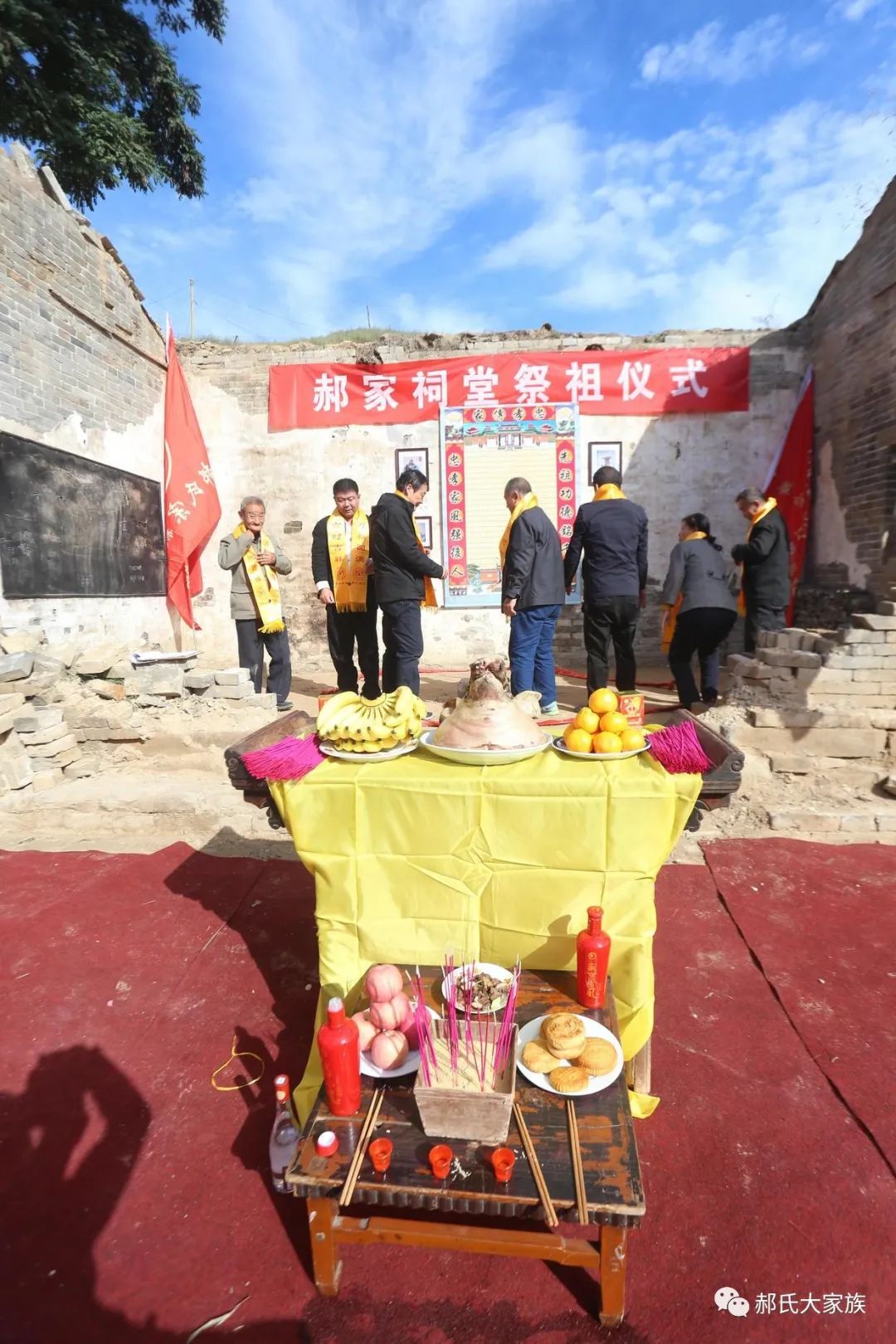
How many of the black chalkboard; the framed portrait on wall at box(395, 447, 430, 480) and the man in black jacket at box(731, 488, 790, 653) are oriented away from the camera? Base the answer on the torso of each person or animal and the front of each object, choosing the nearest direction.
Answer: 0

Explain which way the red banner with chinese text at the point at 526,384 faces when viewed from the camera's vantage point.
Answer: facing the viewer

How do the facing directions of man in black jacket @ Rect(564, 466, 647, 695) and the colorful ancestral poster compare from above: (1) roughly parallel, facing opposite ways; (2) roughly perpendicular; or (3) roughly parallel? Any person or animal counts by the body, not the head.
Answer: roughly parallel, facing opposite ways

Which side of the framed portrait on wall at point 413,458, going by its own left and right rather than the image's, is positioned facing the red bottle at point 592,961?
front

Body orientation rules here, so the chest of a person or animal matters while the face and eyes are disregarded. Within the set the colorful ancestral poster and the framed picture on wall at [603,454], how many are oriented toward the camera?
2

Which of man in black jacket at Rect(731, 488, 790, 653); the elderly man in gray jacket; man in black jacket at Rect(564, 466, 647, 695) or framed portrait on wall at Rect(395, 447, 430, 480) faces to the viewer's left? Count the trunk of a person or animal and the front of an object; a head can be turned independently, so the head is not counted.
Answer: man in black jacket at Rect(731, 488, 790, 653)

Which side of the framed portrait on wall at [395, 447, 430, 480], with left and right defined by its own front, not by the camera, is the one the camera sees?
front

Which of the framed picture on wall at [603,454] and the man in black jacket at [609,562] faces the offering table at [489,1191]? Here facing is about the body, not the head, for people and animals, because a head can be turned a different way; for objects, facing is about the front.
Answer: the framed picture on wall

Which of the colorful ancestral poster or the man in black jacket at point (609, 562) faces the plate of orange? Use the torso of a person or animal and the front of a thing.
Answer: the colorful ancestral poster

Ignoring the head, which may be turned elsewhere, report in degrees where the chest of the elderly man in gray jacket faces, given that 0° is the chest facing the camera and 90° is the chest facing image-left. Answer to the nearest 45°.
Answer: approximately 315°

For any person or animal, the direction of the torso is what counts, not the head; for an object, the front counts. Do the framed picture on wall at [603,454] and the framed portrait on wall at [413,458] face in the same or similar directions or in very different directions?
same or similar directions

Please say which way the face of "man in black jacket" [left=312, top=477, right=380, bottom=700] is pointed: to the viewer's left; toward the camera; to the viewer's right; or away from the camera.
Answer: toward the camera

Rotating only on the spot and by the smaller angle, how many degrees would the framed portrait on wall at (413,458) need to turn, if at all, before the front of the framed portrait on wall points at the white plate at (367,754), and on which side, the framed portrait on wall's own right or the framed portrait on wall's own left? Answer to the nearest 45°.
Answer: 0° — it already faces it

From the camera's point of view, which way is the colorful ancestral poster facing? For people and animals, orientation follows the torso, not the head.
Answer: toward the camera

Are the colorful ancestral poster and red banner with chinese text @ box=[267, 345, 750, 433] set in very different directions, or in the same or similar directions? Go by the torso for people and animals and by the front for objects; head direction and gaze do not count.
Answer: same or similar directions

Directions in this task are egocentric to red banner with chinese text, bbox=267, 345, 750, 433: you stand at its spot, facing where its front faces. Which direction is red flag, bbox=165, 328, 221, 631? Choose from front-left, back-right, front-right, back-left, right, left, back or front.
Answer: right

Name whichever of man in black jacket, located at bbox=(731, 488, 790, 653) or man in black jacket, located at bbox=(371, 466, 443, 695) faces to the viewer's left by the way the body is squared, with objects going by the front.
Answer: man in black jacket, located at bbox=(731, 488, 790, 653)

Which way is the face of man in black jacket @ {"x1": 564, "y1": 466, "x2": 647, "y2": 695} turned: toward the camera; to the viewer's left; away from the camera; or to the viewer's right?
away from the camera

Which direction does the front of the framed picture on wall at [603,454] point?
toward the camera
